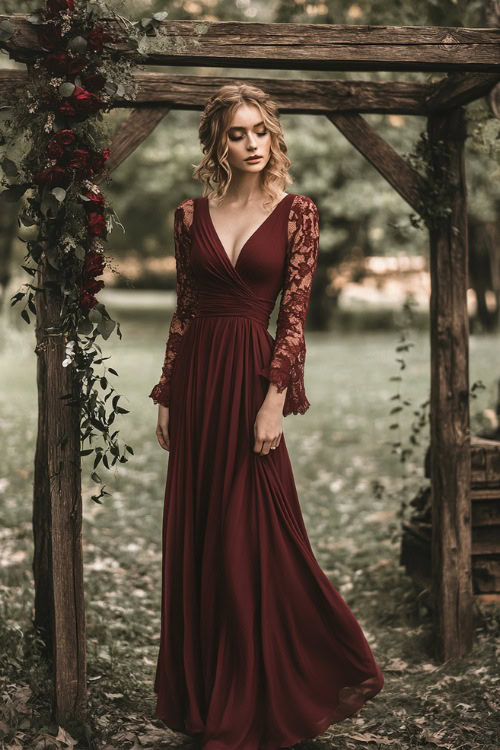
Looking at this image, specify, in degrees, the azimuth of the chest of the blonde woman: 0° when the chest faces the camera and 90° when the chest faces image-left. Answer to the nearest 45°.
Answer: approximately 0°

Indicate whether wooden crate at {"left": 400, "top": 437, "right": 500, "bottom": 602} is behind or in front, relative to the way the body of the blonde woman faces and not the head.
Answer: behind

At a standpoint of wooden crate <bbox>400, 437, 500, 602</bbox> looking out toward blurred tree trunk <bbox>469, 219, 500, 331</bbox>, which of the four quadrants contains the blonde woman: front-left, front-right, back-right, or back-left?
back-left

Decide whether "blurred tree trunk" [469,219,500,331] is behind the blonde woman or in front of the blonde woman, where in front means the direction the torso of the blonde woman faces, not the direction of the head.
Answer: behind
